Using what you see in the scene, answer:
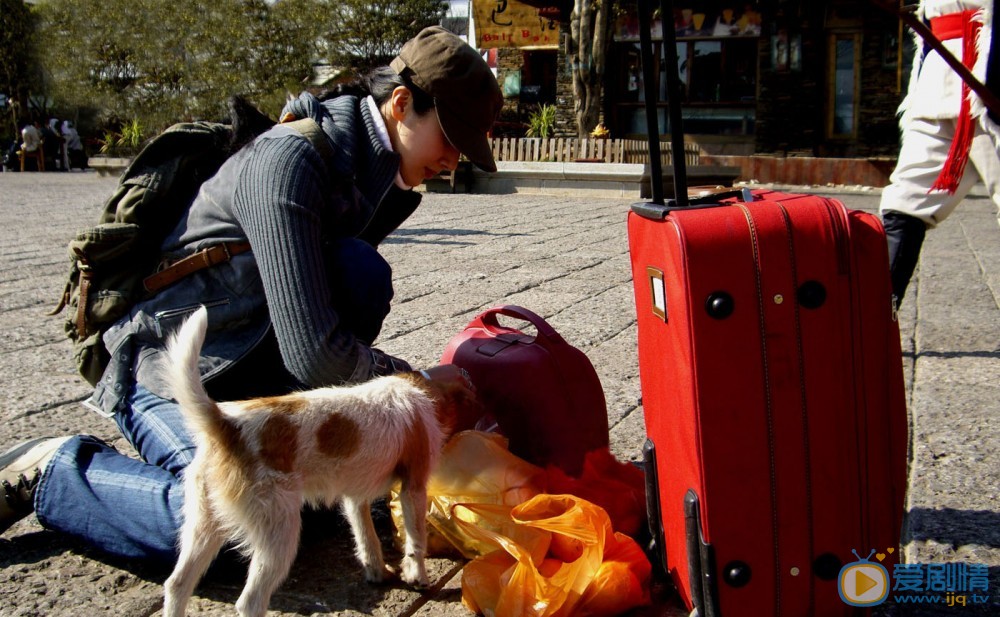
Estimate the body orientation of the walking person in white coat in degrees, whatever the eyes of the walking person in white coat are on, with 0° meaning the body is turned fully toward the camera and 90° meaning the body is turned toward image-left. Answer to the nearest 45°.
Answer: approximately 45°

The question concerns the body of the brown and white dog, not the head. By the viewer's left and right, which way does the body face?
facing away from the viewer and to the right of the viewer

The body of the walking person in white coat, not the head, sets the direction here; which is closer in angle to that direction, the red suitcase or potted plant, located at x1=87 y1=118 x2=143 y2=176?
the red suitcase

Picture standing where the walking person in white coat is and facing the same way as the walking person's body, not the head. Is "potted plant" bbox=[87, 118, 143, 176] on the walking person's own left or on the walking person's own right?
on the walking person's own right
